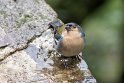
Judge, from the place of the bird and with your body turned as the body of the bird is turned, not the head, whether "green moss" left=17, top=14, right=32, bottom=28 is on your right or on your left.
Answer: on your right

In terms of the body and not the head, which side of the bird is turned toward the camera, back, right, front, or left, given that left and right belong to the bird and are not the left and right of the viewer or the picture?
front
